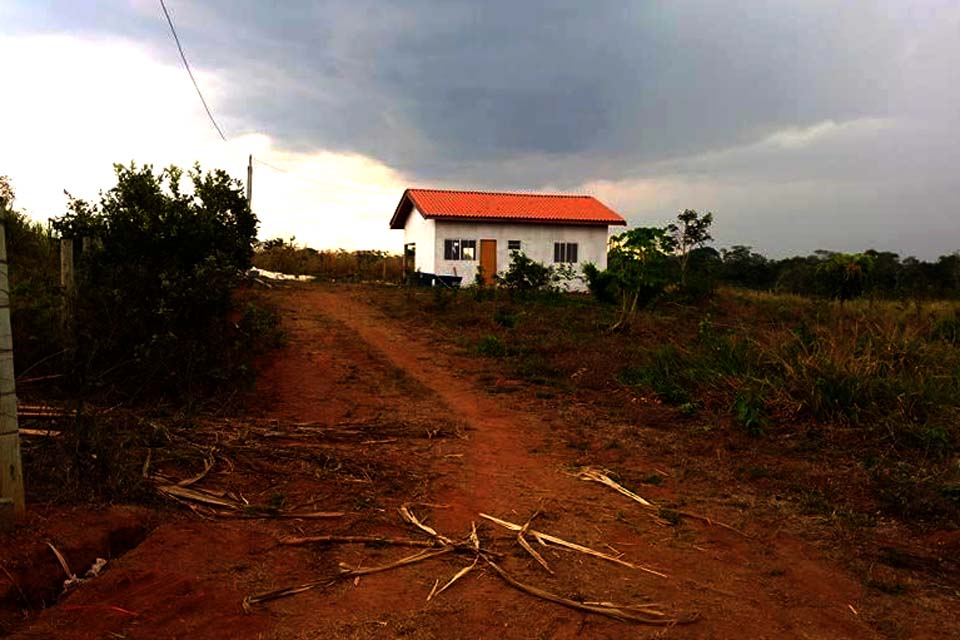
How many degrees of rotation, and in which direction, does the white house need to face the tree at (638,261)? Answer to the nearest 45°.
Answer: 0° — it already faces it

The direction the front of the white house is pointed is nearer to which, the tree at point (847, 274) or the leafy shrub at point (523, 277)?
the leafy shrub

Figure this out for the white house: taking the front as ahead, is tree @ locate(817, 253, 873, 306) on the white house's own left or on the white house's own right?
on the white house's own left

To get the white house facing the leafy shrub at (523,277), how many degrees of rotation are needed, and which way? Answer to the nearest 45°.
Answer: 0° — it already faces it

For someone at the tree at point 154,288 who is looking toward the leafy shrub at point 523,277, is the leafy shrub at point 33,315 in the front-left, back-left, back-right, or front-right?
back-left

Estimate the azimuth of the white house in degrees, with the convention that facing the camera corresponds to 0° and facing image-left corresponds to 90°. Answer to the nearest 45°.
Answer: approximately 0°

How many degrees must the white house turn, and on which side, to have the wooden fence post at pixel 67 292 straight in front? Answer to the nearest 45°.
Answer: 0° — it already faces it

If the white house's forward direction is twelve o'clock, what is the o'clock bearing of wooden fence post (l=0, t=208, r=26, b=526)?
The wooden fence post is roughly at 12 o'clock from the white house.
